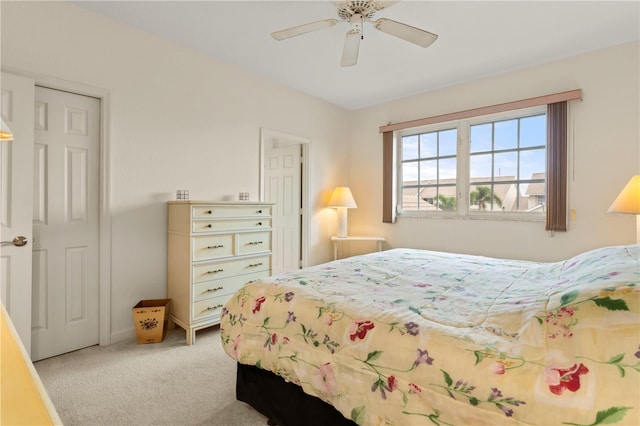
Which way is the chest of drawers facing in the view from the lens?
facing the viewer and to the right of the viewer

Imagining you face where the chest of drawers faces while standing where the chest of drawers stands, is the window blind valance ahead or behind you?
ahead

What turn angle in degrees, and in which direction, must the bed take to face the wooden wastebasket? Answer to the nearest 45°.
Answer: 0° — it already faces it

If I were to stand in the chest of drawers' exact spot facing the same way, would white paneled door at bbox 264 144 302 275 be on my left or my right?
on my left

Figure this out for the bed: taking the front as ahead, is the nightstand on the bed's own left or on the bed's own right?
on the bed's own right

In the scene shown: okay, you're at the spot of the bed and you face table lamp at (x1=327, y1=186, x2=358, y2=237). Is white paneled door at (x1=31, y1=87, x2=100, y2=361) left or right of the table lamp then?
left

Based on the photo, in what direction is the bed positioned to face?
to the viewer's left

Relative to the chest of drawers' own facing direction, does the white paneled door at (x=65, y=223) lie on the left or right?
on its right

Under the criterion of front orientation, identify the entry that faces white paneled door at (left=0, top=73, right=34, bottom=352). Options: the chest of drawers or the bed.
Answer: the bed

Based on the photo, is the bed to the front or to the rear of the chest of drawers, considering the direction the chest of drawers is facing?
to the front

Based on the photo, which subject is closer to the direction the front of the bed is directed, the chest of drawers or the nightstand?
the chest of drawers

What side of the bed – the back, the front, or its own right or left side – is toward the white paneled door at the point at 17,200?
front

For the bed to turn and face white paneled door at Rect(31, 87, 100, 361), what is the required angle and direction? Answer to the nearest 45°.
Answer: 0° — it already faces it

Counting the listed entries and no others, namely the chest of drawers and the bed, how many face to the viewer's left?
1

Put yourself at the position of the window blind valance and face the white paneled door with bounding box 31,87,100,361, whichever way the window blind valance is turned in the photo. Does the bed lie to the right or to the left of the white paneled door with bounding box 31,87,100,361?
left

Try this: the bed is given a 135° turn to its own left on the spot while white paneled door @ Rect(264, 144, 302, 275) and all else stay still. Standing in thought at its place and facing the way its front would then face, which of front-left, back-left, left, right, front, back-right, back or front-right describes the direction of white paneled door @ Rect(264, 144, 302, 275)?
back

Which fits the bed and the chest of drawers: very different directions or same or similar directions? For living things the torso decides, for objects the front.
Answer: very different directions

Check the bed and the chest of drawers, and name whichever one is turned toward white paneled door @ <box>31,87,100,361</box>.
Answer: the bed
